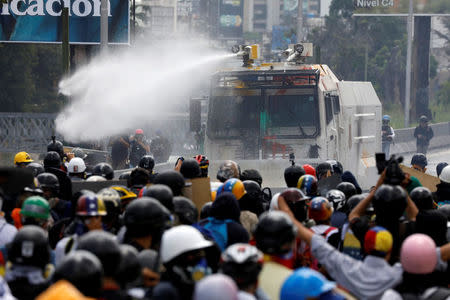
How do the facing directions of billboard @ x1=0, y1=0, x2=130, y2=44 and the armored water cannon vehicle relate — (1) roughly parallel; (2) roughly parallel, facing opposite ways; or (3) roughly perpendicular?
roughly parallel

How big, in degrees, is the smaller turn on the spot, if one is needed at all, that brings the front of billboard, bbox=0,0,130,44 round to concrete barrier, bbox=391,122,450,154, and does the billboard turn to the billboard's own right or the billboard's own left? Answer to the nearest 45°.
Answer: approximately 90° to the billboard's own left

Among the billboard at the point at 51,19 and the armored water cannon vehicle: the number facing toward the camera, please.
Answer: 2

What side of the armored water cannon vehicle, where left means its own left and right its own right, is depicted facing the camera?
front

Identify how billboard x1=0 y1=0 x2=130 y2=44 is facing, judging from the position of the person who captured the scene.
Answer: facing the viewer

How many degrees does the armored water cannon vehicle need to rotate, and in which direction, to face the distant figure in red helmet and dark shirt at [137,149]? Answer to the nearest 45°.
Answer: approximately 135° to its right
